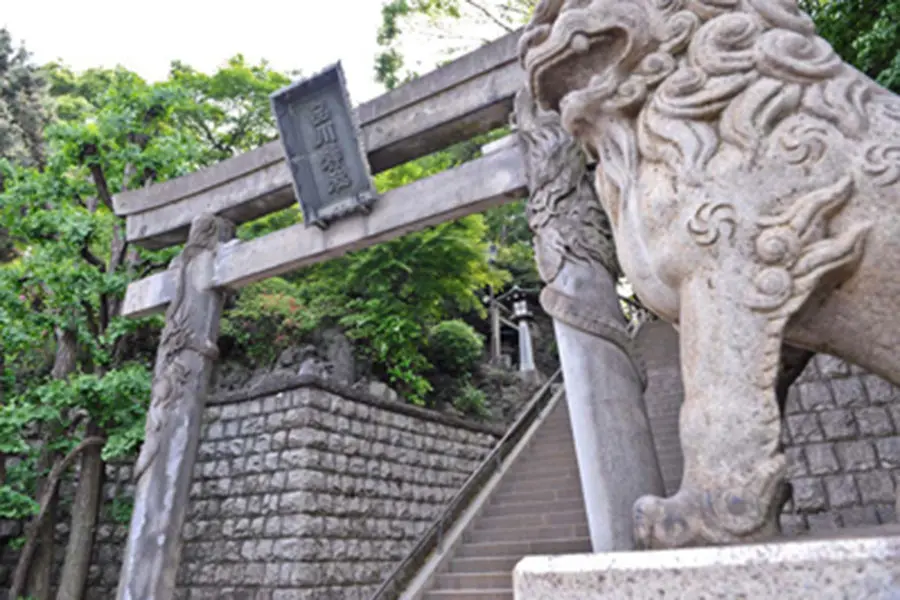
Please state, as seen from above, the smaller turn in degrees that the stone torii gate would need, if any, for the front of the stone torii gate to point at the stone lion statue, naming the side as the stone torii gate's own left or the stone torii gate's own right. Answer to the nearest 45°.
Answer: approximately 45° to the stone torii gate's own left

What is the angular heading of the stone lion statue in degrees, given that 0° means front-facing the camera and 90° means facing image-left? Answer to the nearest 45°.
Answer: approximately 90°

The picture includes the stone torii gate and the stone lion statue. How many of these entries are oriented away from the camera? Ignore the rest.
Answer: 0

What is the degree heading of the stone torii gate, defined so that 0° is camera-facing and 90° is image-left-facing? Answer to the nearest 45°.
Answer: approximately 45°

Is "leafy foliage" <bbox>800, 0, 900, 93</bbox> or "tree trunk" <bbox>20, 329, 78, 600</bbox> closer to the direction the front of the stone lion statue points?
the tree trunk

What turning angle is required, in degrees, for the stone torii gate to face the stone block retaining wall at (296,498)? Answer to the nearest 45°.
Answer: approximately 135° to its right

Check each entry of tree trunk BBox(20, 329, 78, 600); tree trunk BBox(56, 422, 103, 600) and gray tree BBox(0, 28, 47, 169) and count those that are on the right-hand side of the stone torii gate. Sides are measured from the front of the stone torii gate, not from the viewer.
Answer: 3

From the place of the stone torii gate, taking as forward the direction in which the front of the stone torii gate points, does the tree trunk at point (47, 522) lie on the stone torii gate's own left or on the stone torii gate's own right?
on the stone torii gate's own right

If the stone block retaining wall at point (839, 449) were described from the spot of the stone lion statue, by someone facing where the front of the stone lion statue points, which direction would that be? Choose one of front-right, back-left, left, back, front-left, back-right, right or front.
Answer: right

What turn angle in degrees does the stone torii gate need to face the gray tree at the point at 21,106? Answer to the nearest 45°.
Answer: approximately 90° to its right

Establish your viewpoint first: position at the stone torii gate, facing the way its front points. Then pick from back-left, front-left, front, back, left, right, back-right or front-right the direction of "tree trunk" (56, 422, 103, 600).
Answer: right

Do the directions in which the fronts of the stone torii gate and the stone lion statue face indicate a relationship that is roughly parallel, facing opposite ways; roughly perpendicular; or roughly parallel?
roughly perpendicular

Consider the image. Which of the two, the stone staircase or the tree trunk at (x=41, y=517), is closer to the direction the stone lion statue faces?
the tree trunk
